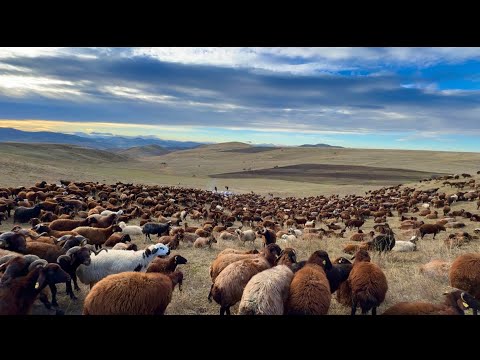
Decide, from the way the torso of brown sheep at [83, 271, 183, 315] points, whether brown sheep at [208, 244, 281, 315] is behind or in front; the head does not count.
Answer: in front

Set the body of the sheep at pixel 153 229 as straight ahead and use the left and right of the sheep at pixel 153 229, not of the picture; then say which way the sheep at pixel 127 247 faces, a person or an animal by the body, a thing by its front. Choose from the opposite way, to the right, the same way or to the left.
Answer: the same way

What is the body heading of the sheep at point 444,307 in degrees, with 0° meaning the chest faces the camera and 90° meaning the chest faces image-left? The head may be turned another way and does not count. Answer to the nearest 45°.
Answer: approximately 270°

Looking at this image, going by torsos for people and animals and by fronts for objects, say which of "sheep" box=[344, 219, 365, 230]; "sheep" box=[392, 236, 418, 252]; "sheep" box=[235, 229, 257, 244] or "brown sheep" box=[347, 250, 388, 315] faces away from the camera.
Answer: the brown sheep

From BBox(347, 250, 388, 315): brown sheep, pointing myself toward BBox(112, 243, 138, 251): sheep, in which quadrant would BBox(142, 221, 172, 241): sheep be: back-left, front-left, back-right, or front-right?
front-right

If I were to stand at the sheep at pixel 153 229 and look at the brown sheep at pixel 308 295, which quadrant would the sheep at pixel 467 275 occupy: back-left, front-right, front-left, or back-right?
front-left

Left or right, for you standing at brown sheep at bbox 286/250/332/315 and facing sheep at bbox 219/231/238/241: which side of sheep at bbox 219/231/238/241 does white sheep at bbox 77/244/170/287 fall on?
left

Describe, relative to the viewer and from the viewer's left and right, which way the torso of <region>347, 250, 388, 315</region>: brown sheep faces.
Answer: facing away from the viewer
